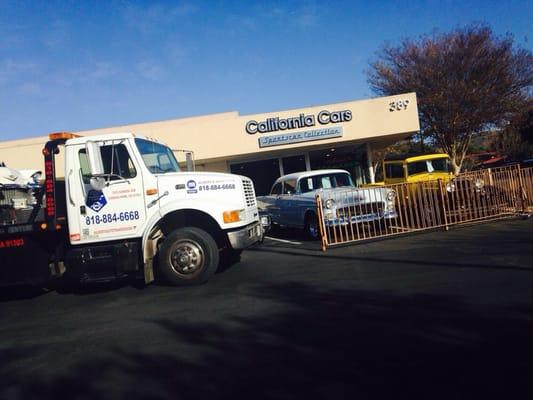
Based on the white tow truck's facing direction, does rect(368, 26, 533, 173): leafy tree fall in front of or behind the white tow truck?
in front

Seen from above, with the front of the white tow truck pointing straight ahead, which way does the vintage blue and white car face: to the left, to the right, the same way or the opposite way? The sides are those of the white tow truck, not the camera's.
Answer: to the right

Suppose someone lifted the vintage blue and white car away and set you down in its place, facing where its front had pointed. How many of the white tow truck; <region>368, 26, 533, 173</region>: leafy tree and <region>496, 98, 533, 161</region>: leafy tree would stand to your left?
2

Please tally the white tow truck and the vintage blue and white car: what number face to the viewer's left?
0

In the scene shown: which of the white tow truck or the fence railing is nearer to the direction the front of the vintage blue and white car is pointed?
the fence railing

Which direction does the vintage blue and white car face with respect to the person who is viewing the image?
facing the viewer and to the right of the viewer

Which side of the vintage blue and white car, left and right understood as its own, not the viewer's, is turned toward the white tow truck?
right

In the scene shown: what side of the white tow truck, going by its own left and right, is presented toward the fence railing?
front

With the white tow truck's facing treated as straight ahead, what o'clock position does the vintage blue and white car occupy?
The vintage blue and white car is roughly at 11 o'clock from the white tow truck.

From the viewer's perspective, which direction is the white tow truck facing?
to the viewer's right
